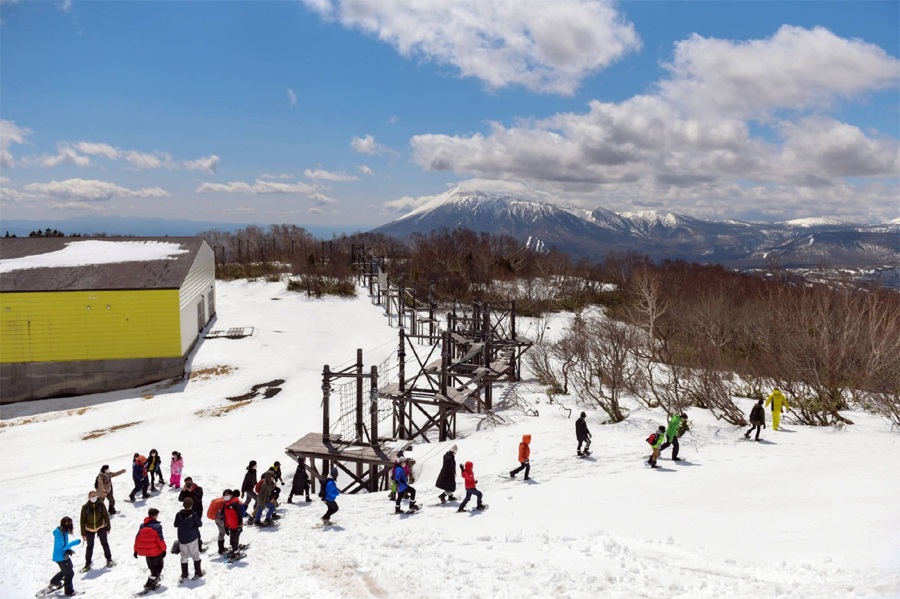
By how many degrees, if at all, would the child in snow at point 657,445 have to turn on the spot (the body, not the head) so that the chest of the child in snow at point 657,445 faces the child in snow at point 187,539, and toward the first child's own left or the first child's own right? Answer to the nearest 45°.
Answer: approximately 135° to the first child's own right

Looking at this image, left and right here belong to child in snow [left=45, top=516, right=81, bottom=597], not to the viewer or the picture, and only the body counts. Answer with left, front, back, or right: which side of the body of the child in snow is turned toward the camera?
right

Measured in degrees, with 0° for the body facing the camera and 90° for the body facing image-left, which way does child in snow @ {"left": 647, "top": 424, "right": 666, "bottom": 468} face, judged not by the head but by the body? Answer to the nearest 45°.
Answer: approximately 270°

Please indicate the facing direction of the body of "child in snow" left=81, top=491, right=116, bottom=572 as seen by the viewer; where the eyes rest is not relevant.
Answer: toward the camera

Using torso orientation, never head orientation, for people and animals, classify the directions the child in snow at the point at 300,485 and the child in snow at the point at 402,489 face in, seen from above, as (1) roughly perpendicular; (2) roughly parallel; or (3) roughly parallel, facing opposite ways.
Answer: roughly parallel

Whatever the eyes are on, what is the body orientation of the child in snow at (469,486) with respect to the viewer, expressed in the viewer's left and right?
facing to the right of the viewer

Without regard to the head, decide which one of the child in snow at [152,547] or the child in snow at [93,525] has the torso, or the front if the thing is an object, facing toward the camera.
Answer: the child in snow at [93,525]

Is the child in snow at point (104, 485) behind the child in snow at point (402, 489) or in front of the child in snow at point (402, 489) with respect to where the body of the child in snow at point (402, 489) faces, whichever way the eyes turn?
behind

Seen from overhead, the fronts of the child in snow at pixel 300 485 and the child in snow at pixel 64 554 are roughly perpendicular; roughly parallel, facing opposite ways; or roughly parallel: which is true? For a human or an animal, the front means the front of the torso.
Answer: roughly parallel

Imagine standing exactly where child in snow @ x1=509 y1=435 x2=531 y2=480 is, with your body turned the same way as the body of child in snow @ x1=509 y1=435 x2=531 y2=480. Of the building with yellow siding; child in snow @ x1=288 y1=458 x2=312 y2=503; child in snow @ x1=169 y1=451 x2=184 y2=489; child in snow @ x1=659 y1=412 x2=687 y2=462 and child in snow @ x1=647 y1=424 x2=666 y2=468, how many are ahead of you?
2
